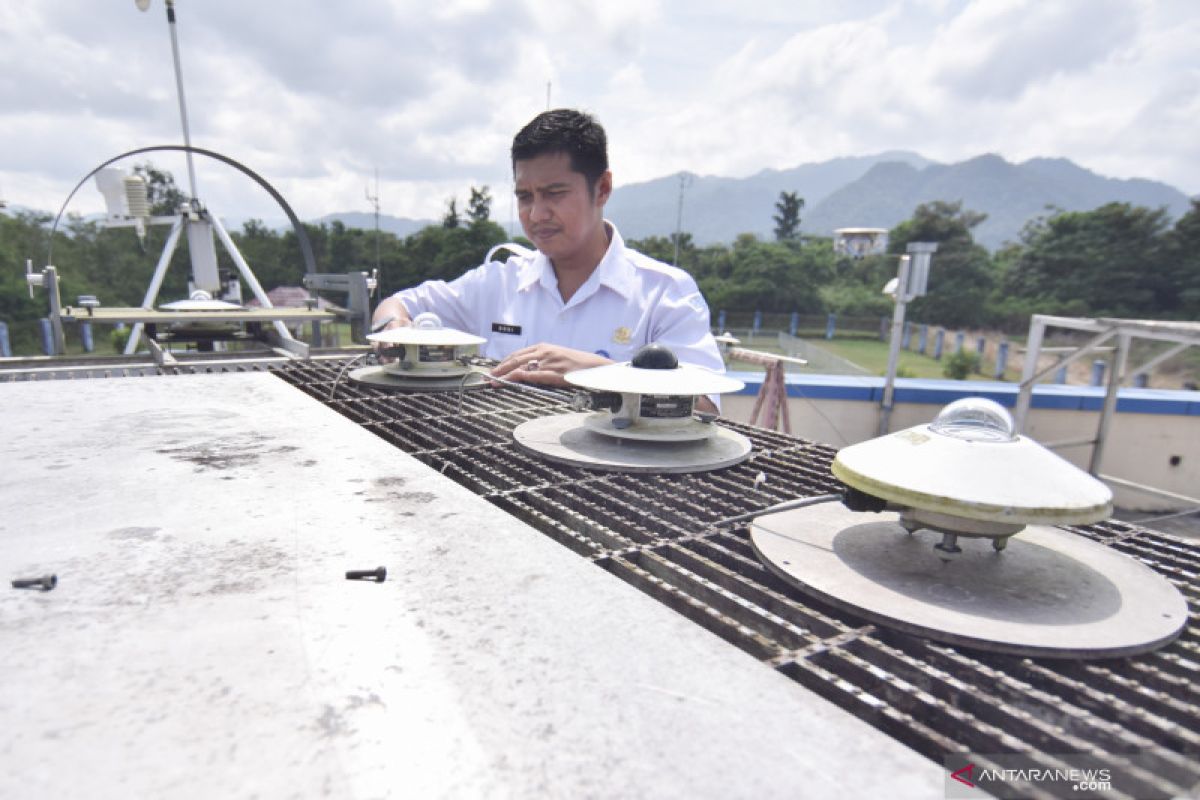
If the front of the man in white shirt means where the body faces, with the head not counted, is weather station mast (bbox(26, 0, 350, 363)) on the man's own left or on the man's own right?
on the man's own right

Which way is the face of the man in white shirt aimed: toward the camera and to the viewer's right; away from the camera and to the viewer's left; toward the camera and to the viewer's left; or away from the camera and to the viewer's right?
toward the camera and to the viewer's left

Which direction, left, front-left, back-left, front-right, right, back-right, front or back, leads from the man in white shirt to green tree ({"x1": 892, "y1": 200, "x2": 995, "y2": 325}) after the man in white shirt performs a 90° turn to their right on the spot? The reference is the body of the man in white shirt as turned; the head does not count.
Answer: right

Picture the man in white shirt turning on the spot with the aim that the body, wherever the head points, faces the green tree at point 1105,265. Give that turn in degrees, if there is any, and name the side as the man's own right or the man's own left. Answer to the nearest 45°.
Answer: approximately 180°

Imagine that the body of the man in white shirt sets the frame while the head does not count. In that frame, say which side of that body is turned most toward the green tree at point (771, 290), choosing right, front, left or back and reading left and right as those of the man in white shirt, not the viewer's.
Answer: back

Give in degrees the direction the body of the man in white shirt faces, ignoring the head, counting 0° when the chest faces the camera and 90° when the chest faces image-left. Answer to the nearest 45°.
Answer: approximately 45°

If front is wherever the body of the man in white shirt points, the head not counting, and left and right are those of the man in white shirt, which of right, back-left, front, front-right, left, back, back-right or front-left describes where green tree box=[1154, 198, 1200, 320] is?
back
